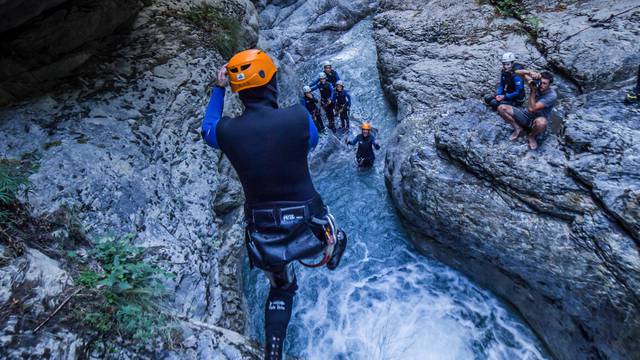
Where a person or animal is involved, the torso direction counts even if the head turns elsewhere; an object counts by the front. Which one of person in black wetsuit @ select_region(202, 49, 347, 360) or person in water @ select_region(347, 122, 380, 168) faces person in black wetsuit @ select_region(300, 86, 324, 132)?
person in black wetsuit @ select_region(202, 49, 347, 360)

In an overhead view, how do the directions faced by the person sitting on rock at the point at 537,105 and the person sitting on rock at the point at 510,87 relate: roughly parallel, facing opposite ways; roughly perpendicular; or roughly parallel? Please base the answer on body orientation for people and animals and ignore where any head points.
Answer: roughly parallel

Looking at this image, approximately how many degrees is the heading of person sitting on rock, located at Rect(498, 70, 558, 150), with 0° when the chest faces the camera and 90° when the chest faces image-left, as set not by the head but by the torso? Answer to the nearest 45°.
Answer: approximately 45°

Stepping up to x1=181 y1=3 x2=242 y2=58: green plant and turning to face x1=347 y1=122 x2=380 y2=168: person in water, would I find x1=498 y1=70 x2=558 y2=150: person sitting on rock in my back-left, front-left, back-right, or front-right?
front-right

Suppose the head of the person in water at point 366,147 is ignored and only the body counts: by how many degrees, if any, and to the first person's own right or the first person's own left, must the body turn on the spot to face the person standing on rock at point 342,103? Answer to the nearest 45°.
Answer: approximately 135° to the first person's own right

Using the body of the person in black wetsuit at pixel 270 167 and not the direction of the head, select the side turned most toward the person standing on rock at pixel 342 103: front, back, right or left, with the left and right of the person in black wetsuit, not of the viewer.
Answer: front

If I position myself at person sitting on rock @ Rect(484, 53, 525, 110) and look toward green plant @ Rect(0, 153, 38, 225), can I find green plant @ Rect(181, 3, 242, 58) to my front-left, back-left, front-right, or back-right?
front-right

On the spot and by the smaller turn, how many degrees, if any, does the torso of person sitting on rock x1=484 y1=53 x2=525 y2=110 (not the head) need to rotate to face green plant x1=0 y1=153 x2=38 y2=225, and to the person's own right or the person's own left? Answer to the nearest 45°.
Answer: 0° — they already face it

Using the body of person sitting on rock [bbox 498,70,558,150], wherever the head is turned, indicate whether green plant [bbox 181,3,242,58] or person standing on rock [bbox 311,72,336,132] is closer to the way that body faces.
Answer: the green plant

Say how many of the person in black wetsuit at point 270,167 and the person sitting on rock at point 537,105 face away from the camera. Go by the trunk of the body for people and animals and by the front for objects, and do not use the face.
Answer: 1

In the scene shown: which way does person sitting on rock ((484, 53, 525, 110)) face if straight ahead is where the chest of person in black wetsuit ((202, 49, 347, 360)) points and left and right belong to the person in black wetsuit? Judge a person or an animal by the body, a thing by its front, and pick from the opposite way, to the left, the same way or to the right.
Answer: to the left

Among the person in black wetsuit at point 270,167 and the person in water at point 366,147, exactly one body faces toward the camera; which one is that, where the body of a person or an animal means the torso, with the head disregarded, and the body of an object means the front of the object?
the person in water

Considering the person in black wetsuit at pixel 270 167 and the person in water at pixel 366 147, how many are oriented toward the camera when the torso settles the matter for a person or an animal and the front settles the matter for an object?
1

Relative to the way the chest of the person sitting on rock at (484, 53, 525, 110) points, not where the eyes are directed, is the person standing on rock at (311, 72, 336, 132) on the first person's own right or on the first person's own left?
on the first person's own right

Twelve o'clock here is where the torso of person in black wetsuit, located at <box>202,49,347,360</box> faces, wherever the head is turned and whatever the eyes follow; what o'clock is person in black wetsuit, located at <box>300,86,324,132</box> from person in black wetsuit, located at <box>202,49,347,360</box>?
person in black wetsuit, located at <box>300,86,324,132</box> is roughly at 12 o'clock from person in black wetsuit, located at <box>202,49,347,360</box>.

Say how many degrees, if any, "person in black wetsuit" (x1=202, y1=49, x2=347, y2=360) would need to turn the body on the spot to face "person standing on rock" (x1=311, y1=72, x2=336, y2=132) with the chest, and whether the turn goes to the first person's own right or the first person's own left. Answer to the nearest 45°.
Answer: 0° — they already face them

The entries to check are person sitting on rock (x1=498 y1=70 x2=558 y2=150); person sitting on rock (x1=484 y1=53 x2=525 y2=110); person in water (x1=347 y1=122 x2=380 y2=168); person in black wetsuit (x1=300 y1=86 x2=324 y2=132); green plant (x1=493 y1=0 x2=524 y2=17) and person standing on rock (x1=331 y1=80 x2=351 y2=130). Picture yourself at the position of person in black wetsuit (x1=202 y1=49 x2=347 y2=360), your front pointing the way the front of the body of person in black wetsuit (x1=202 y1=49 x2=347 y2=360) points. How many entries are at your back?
0

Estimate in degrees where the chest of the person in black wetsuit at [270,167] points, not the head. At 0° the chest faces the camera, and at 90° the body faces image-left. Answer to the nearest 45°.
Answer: approximately 180°

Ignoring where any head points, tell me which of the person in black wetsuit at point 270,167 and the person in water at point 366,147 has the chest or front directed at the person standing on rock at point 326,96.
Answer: the person in black wetsuit

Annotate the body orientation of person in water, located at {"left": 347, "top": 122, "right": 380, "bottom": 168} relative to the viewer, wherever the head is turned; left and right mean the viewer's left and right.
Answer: facing the viewer
